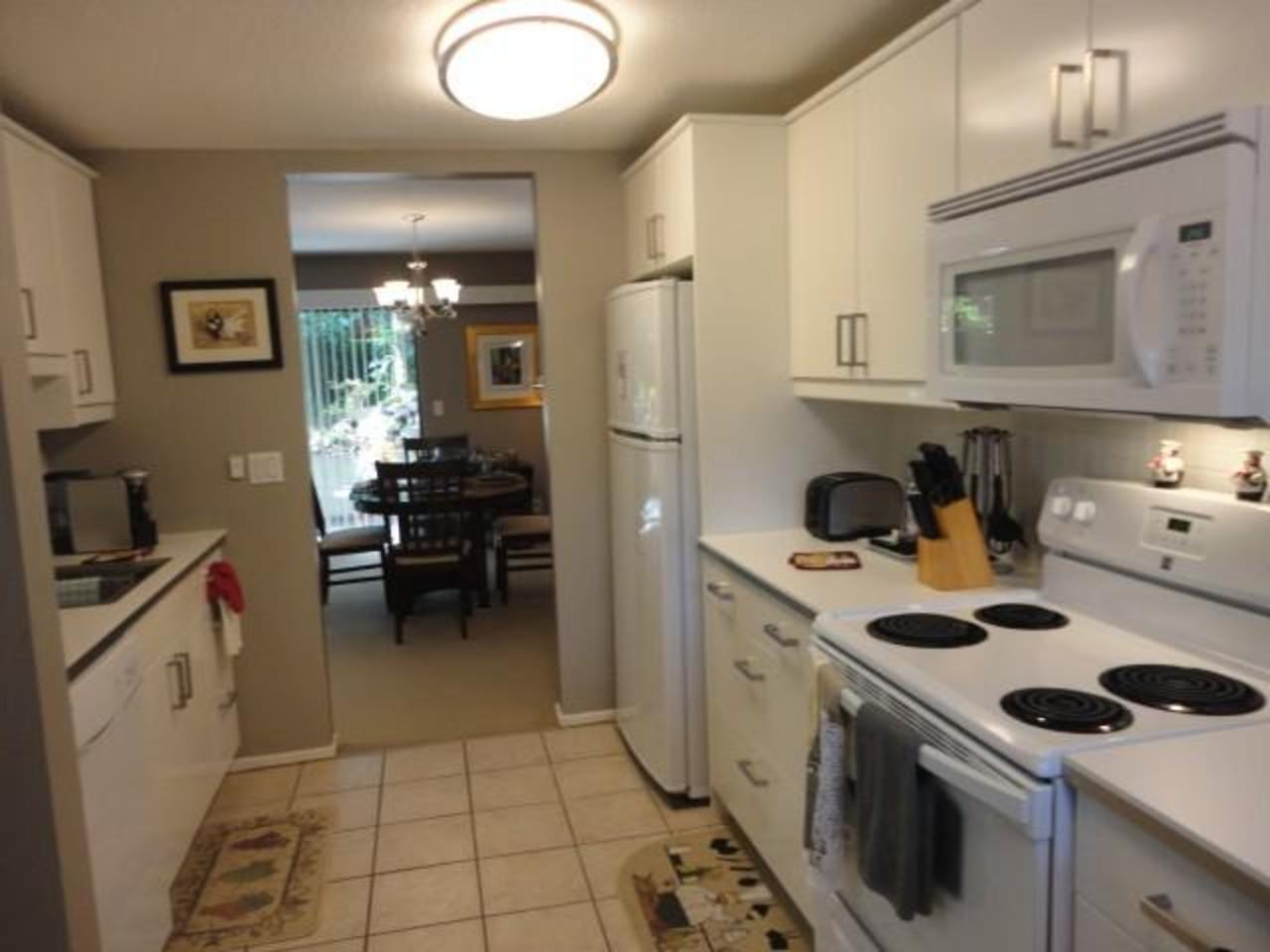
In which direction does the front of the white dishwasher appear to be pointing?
to the viewer's right

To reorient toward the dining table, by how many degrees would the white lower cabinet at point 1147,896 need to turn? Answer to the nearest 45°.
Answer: approximately 90° to its right

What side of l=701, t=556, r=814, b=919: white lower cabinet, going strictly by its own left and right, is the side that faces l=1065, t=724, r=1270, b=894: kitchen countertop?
left

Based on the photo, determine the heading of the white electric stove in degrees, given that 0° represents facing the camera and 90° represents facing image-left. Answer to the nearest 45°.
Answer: approximately 45°

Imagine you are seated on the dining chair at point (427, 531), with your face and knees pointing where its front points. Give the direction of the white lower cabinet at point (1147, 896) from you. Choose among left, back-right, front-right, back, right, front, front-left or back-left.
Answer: back

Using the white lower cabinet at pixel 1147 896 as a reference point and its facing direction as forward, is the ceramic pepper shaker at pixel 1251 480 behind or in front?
behind

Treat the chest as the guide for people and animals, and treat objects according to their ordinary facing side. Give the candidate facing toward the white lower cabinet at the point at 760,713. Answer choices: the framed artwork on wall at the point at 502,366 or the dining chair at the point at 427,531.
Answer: the framed artwork on wall

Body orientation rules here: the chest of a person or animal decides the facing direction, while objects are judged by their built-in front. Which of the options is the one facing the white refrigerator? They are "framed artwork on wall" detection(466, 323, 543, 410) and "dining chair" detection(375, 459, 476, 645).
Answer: the framed artwork on wall

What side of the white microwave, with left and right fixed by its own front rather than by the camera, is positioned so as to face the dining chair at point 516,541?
right

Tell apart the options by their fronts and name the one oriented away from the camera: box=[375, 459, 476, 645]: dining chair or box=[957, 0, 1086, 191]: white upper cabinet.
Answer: the dining chair

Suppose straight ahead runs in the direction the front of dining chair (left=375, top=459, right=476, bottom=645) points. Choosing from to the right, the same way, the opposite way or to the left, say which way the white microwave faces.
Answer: to the left

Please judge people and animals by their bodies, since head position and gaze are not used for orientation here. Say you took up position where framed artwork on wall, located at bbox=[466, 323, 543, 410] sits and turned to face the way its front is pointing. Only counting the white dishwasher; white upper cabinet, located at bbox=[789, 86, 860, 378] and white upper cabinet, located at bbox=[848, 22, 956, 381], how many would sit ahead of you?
3
